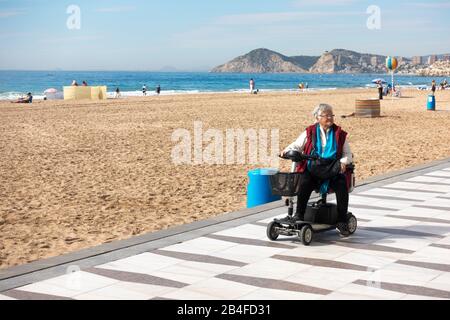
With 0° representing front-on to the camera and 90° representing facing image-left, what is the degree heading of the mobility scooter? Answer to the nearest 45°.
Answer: approximately 45°

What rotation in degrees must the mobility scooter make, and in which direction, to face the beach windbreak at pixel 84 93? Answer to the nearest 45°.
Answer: approximately 135° to its right

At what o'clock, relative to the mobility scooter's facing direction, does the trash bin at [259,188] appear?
The trash bin is roughly at 4 o'clock from the mobility scooter.
